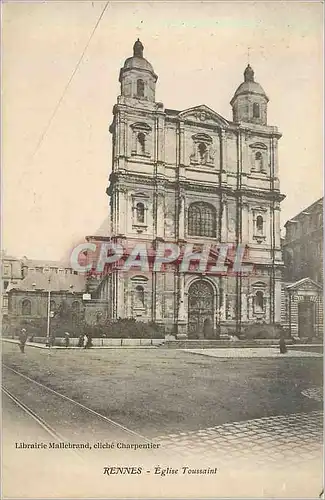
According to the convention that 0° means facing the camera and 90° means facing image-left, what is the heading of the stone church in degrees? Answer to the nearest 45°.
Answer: approximately 0°

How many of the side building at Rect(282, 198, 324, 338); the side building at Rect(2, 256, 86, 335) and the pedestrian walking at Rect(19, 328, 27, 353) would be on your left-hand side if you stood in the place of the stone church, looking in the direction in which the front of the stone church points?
1

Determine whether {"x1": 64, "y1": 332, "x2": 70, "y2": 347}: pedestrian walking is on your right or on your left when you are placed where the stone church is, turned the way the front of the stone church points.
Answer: on your right

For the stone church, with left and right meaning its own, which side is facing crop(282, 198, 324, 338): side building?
left

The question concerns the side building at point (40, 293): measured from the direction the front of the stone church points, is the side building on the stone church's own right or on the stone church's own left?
on the stone church's own right

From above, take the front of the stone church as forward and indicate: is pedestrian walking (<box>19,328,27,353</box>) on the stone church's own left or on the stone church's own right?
on the stone church's own right
